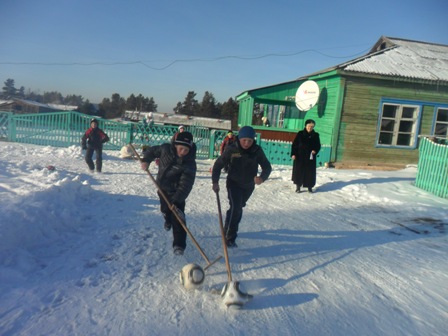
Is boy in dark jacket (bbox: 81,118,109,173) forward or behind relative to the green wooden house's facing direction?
forward

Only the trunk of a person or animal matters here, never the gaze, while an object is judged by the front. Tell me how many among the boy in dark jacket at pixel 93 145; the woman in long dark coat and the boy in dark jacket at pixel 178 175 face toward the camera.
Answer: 3

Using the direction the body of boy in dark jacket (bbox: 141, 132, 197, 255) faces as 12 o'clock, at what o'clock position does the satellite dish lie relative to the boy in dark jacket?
The satellite dish is roughly at 7 o'clock from the boy in dark jacket.

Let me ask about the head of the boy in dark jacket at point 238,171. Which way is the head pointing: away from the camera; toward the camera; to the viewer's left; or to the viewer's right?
toward the camera

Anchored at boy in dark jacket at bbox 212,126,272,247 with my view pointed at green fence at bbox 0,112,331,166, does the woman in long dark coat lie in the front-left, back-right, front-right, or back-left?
front-right

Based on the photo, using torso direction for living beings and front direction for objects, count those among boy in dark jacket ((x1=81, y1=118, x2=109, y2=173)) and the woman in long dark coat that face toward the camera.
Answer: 2

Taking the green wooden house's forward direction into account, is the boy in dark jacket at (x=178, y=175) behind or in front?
in front

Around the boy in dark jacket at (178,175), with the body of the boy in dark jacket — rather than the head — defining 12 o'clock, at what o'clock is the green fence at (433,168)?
The green fence is roughly at 8 o'clock from the boy in dark jacket.

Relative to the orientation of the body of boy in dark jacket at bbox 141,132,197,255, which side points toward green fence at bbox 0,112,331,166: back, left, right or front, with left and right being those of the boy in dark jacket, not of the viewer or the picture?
back

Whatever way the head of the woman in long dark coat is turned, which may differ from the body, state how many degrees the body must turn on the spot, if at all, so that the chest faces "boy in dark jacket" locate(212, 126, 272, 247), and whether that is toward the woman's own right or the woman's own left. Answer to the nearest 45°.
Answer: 0° — they already face them

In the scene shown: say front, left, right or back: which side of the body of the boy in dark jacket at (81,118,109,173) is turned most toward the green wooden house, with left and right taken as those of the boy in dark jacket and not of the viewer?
left

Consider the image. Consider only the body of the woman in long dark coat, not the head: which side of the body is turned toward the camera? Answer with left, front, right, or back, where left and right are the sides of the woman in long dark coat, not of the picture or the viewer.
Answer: front
